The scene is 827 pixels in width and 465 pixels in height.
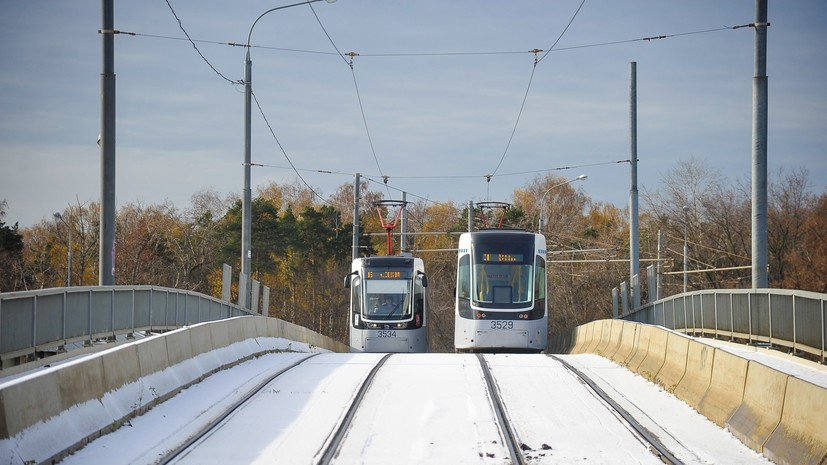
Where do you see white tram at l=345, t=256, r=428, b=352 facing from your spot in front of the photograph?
facing the viewer

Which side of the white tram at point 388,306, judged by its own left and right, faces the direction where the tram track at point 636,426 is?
front

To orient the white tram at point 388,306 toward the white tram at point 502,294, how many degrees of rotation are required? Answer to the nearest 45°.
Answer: approximately 45° to its left
